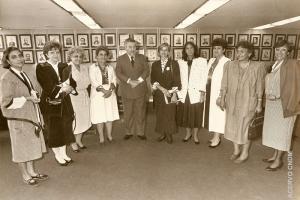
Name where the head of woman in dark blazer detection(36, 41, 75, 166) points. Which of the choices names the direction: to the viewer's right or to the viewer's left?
to the viewer's right

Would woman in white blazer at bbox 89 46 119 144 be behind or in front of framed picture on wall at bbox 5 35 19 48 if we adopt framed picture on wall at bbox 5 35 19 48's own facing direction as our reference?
in front

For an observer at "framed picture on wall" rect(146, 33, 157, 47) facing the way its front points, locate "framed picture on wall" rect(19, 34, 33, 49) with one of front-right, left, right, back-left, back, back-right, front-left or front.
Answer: right

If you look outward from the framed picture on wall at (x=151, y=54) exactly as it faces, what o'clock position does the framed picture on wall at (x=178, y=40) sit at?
the framed picture on wall at (x=178, y=40) is roughly at 9 o'clock from the framed picture on wall at (x=151, y=54).

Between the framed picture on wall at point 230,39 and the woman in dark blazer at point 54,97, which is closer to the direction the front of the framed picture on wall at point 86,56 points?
the woman in dark blazer

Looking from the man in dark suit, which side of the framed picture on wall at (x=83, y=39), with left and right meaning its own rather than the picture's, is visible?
front

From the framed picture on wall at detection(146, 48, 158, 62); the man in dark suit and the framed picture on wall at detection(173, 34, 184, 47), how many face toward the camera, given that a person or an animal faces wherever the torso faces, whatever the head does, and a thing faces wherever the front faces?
3

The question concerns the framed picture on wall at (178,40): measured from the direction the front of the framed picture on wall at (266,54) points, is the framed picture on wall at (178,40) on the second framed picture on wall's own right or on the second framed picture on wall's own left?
on the second framed picture on wall's own right

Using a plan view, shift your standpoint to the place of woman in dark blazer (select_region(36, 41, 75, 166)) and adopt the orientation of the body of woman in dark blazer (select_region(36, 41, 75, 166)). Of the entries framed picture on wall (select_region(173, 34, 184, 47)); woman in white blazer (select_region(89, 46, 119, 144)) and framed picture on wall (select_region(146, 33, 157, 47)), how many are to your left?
3

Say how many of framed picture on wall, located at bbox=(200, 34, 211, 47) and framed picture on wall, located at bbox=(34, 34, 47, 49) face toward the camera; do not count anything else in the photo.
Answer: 2
